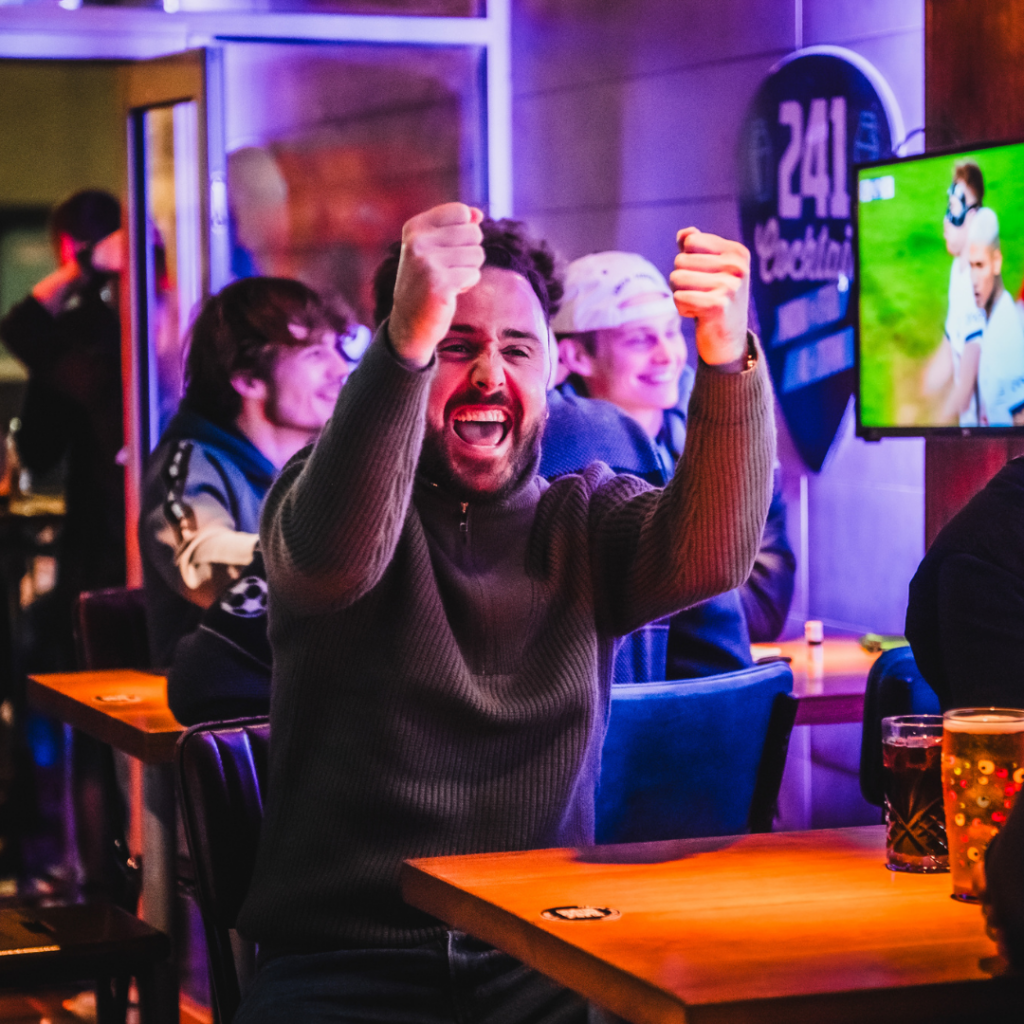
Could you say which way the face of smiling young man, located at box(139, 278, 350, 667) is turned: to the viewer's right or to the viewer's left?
to the viewer's right

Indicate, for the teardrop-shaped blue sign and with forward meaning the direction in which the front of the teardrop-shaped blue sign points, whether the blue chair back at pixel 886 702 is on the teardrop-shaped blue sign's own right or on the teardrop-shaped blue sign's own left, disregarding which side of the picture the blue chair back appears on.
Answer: on the teardrop-shaped blue sign's own left

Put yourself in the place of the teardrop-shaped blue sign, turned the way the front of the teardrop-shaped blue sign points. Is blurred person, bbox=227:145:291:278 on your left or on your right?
on your right

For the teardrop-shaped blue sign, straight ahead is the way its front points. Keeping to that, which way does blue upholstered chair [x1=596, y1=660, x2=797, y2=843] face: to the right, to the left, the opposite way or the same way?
the opposite way

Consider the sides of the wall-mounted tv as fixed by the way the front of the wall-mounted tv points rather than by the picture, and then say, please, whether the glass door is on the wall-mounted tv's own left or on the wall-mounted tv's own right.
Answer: on the wall-mounted tv's own right

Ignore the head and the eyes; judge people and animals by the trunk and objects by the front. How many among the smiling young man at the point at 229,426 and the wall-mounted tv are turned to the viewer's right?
1

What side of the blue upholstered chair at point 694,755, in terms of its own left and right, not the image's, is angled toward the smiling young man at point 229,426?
left

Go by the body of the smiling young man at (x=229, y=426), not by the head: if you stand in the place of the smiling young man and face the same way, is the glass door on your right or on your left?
on your left

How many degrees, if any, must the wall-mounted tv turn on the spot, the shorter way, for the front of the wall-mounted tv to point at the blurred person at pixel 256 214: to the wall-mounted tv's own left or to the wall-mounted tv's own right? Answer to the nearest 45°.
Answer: approximately 90° to the wall-mounted tv's own right

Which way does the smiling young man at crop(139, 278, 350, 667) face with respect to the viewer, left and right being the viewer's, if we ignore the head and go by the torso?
facing to the right of the viewer
